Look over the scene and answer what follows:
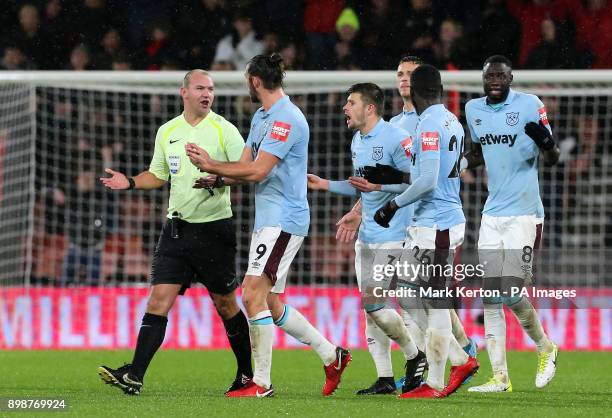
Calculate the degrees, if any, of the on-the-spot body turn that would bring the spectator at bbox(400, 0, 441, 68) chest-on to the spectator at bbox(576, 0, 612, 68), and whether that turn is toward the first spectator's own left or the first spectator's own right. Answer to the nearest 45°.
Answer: approximately 90° to the first spectator's own left

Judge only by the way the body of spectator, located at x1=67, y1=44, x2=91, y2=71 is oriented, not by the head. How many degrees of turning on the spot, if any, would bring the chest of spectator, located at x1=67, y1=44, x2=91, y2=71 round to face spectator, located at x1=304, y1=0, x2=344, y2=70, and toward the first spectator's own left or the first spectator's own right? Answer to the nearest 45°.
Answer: approximately 90° to the first spectator's own left

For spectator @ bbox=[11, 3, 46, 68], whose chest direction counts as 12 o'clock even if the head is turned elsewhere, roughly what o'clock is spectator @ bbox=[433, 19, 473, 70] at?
spectator @ bbox=[433, 19, 473, 70] is roughly at 10 o'clock from spectator @ bbox=[11, 3, 46, 68].

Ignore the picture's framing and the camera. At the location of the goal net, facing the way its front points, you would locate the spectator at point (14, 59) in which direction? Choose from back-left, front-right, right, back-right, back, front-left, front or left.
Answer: back-right

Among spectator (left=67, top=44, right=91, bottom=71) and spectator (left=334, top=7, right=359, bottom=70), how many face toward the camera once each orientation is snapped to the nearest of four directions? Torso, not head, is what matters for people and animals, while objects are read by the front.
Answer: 2
